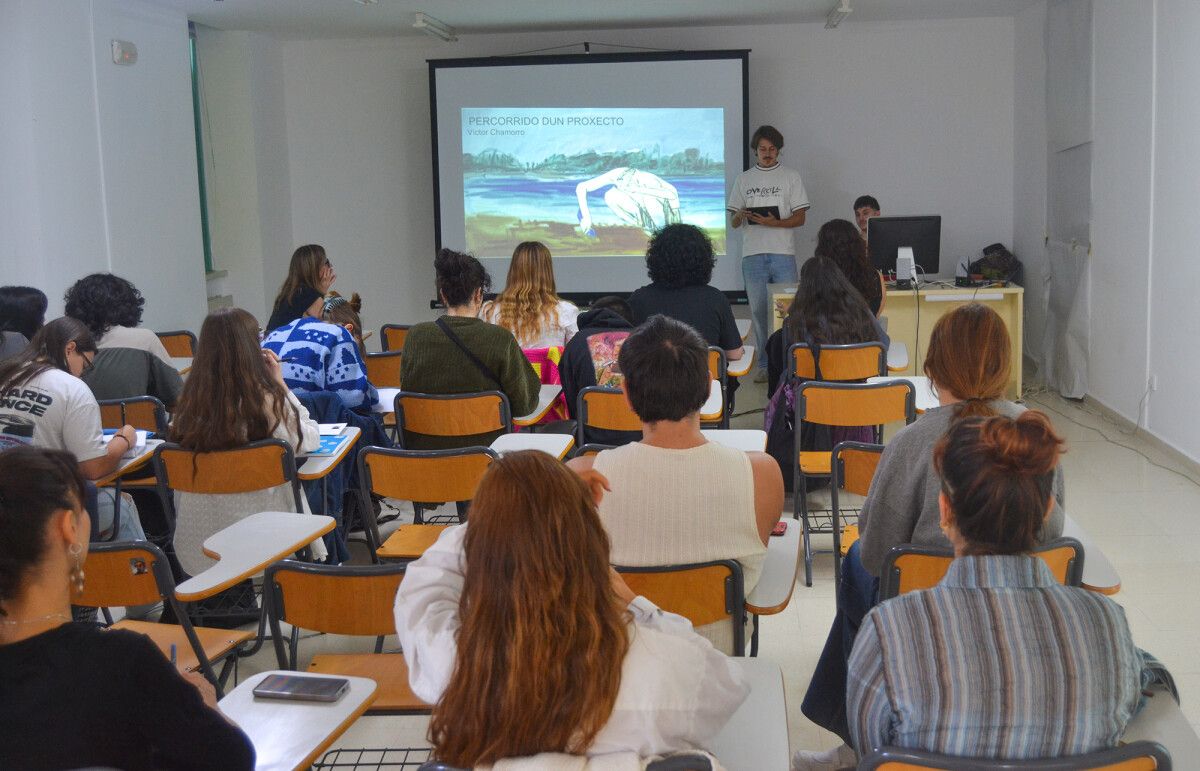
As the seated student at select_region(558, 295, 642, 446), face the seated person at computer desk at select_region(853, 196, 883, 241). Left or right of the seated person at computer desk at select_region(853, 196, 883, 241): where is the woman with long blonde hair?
left

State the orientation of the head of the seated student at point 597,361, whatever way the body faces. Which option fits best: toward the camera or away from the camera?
away from the camera

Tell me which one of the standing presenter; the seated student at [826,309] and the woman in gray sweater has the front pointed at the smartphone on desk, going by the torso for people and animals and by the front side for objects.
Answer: the standing presenter

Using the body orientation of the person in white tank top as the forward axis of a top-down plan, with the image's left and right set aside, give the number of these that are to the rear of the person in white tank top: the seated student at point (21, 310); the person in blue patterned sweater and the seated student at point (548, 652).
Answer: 1

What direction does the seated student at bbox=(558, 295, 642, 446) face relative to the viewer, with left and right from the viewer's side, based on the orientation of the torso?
facing away from the viewer

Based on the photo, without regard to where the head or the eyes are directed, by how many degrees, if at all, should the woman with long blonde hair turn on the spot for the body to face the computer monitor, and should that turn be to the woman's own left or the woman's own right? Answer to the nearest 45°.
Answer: approximately 45° to the woman's own right

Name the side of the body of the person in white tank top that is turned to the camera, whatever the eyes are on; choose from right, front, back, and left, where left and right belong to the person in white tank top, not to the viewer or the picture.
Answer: back

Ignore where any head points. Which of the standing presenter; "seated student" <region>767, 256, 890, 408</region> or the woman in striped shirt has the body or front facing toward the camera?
the standing presenter

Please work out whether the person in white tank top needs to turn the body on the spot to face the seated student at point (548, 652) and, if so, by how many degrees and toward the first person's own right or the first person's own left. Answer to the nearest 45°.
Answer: approximately 180°

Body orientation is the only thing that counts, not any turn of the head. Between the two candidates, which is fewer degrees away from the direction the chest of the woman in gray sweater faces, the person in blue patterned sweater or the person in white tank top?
the person in blue patterned sweater

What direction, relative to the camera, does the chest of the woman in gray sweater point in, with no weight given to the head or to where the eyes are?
away from the camera

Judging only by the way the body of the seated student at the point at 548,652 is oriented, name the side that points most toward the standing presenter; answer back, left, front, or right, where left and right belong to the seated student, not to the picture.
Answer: front

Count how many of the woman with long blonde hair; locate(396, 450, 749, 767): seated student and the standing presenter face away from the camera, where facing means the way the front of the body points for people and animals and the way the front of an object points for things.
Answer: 2

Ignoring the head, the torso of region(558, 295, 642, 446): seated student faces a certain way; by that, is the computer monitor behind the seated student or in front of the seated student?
in front

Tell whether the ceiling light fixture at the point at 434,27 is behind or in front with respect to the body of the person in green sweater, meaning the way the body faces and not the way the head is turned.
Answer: in front

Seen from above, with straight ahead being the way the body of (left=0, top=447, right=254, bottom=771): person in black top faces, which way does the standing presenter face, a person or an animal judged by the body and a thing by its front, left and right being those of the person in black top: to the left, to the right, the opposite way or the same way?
the opposite way

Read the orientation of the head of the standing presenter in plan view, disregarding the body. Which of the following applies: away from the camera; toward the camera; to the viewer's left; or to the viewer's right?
toward the camera

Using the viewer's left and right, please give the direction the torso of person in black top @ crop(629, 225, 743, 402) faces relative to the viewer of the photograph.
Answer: facing away from the viewer

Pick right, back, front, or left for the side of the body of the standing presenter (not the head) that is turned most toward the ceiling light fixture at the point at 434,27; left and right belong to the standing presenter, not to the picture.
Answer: right

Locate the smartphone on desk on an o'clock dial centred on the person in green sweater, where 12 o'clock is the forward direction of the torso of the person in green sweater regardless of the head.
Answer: The smartphone on desk is roughly at 6 o'clock from the person in green sweater.

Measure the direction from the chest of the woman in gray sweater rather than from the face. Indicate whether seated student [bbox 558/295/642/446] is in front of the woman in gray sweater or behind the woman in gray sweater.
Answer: in front

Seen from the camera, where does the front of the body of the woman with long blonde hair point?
away from the camera
